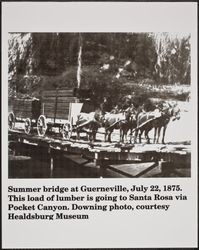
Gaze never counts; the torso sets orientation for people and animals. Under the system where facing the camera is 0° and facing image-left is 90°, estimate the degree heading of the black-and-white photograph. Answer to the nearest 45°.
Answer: approximately 0°
